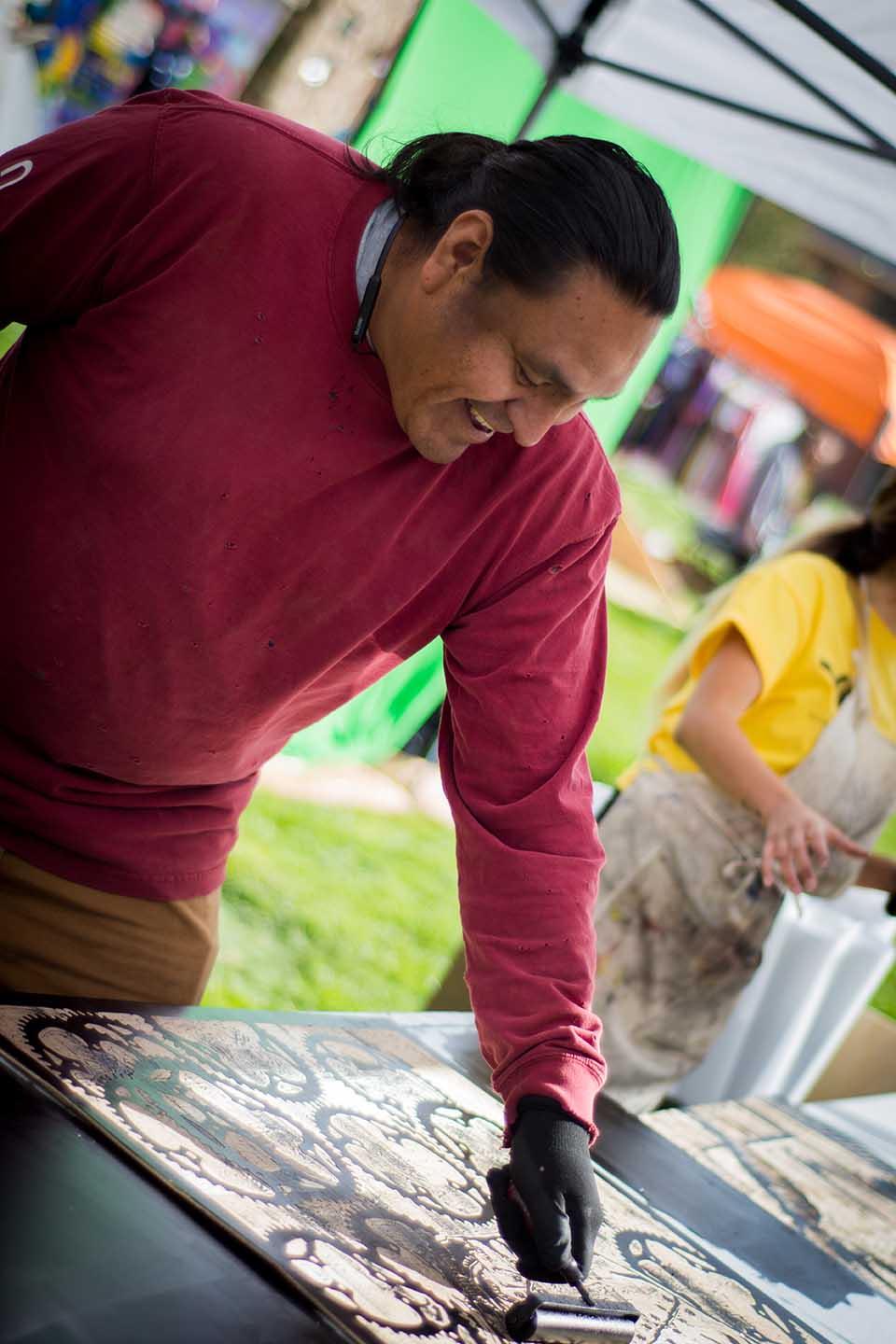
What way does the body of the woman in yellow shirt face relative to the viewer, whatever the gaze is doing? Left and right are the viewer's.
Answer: facing the viewer and to the right of the viewer

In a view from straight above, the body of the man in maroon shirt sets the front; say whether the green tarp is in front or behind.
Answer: behind

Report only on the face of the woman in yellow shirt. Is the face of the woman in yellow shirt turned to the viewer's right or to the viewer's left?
to the viewer's right

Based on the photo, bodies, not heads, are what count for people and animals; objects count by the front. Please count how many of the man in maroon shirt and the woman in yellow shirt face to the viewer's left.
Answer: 0

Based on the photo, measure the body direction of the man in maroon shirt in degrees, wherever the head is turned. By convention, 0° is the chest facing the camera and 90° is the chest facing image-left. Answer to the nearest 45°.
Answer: approximately 315°

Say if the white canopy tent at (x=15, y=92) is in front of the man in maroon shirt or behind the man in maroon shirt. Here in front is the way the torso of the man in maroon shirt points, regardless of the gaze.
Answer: behind
